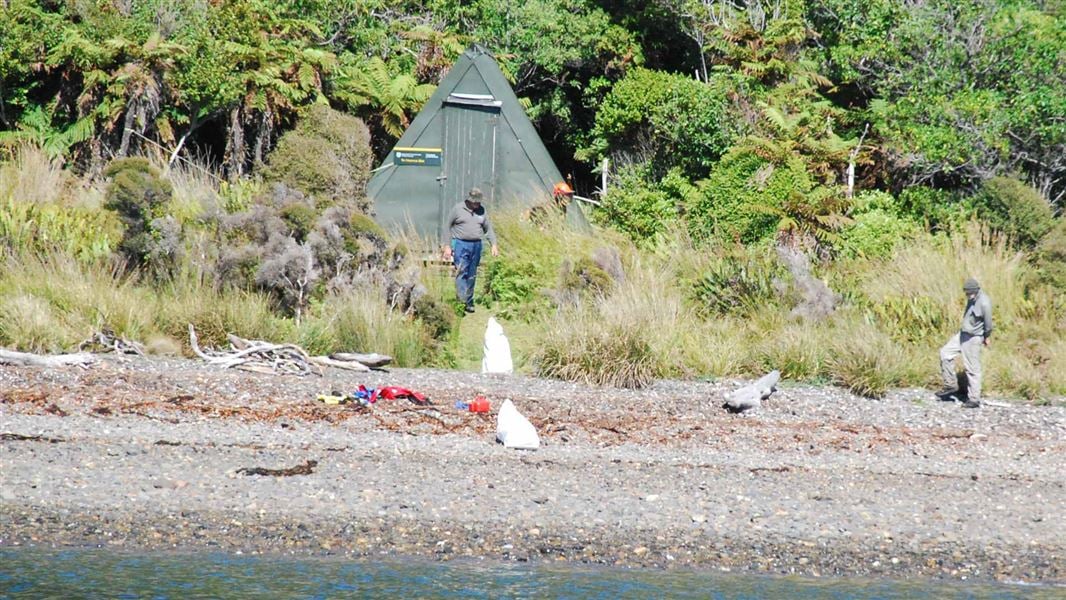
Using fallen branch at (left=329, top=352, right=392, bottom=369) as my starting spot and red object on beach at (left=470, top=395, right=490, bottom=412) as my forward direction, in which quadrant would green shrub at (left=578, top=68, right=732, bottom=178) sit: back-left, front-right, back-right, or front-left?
back-left

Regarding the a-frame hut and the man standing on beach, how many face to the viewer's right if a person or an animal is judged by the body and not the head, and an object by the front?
0

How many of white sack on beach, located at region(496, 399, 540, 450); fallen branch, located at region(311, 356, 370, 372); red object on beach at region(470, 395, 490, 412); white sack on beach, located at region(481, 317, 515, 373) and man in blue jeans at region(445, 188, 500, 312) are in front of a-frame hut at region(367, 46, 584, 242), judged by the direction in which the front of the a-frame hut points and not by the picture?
5

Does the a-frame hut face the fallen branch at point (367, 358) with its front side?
yes

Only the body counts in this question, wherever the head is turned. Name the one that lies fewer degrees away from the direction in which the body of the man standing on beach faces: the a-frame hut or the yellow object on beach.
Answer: the yellow object on beach

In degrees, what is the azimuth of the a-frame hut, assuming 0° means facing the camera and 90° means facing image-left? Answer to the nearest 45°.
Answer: approximately 0°

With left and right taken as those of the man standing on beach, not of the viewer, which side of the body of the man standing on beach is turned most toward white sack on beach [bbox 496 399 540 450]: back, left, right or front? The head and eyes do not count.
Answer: front

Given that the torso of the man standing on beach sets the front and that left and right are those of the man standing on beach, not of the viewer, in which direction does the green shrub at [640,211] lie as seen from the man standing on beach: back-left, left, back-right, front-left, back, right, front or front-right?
right

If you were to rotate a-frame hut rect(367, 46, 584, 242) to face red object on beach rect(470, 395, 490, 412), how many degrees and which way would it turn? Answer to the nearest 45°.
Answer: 0° — it already faces it

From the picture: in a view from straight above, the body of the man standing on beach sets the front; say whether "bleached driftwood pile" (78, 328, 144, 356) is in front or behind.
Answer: in front

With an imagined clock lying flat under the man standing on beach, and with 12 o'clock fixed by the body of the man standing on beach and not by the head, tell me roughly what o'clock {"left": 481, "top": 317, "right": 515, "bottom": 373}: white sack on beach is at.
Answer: The white sack on beach is roughly at 1 o'clock from the man standing on beach.

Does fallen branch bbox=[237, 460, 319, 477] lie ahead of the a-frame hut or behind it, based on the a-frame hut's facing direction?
ahead
